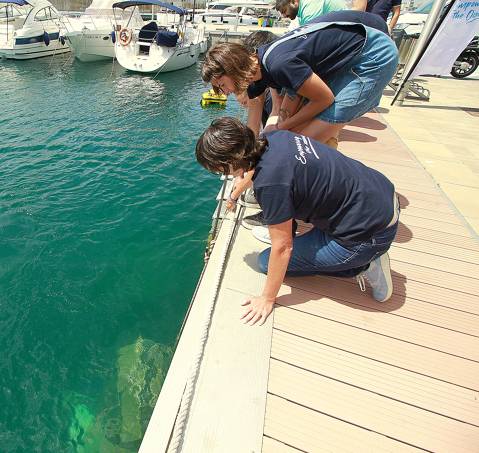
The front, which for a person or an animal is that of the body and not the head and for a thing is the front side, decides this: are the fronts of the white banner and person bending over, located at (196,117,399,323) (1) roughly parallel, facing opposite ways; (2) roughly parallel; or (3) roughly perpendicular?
roughly perpendicular

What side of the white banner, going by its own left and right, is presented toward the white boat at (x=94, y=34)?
right

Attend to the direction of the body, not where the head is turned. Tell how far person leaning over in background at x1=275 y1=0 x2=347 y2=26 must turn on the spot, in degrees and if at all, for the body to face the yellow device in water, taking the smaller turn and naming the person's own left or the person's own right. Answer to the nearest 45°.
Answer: approximately 90° to the person's own right

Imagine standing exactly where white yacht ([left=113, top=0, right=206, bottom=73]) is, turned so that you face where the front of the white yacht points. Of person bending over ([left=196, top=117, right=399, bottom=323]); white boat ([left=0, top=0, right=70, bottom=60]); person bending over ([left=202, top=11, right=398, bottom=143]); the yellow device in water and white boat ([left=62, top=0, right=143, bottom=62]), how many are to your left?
2

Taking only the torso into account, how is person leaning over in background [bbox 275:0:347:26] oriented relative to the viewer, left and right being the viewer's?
facing to the left of the viewer

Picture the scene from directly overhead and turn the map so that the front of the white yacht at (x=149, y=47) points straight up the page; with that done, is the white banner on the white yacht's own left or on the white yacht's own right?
on the white yacht's own right

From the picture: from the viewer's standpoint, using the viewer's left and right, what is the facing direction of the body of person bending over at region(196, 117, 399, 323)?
facing to the left of the viewer

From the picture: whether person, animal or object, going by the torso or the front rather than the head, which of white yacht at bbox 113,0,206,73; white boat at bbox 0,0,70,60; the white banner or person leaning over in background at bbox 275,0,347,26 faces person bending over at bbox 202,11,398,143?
the white banner
